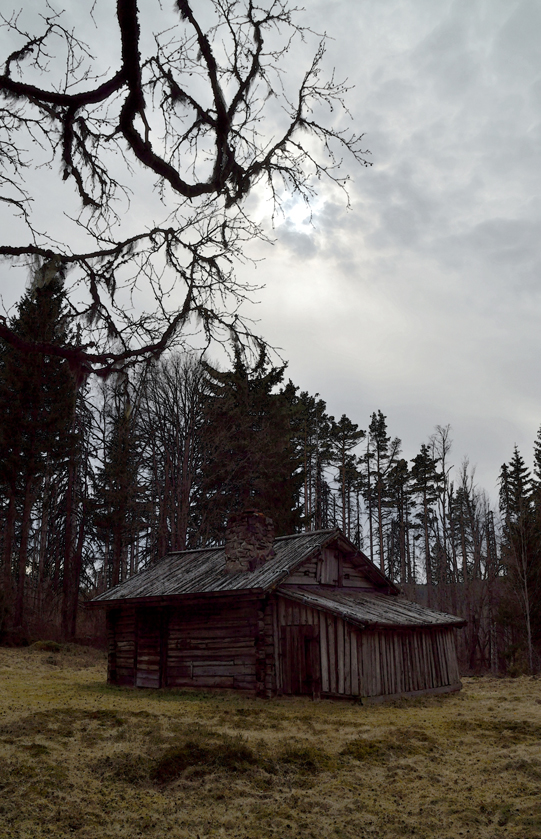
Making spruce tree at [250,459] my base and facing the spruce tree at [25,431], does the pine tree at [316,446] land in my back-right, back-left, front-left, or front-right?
back-right

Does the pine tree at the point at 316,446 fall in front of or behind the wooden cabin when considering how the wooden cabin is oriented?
behind

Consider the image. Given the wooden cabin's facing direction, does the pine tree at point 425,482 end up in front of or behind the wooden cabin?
behind
